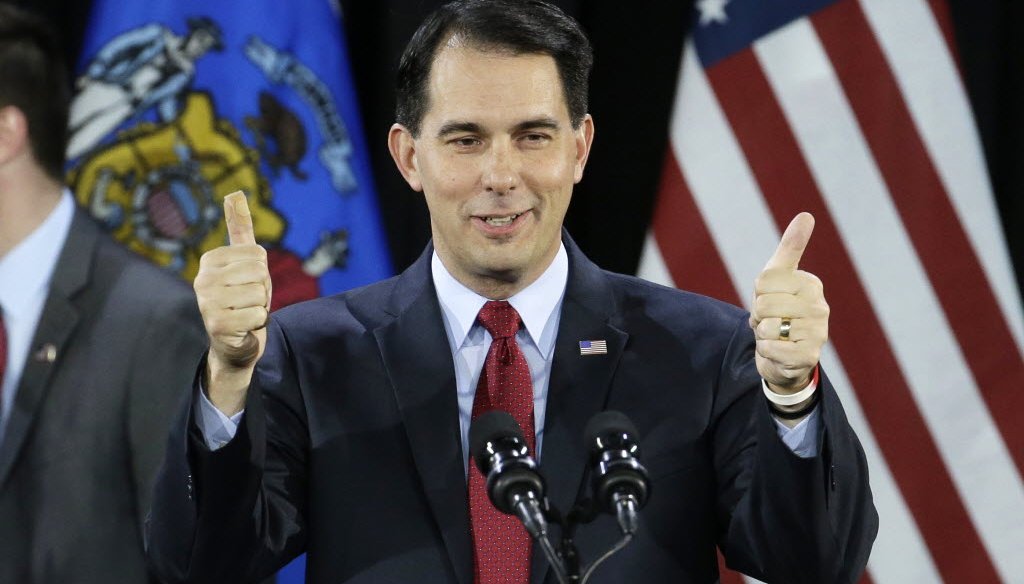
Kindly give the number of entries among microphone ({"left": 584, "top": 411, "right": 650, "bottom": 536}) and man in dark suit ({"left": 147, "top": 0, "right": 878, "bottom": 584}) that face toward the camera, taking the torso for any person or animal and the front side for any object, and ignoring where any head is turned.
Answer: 1

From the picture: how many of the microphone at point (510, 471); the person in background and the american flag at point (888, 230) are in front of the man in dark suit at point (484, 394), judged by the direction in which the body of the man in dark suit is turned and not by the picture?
1

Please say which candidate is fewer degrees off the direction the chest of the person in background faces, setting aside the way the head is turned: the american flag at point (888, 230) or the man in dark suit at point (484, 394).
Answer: the man in dark suit

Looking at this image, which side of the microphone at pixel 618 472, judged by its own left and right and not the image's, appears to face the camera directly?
back

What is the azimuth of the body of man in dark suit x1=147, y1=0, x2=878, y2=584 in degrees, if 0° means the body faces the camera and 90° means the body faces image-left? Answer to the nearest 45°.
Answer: approximately 0°
